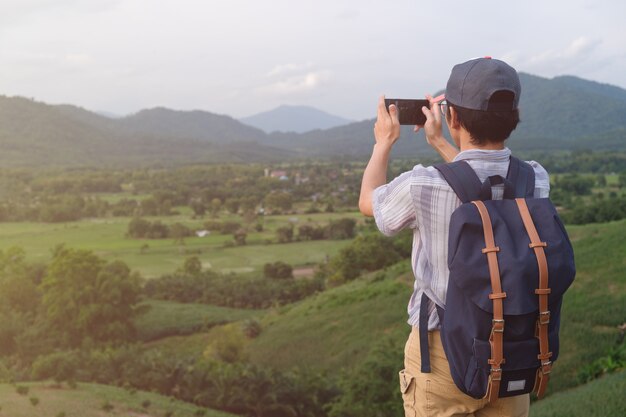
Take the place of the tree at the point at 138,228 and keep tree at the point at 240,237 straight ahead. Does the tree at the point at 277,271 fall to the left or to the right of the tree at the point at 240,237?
right

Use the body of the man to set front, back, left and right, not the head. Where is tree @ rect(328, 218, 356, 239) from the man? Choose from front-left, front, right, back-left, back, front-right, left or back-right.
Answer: front-right

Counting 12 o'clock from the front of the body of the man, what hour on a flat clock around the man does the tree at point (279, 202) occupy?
The tree is roughly at 1 o'clock from the man.

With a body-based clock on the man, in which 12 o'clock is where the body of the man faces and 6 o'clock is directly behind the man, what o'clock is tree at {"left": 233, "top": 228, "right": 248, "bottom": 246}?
The tree is roughly at 1 o'clock from the man.

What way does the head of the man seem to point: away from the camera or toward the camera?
away from the camera

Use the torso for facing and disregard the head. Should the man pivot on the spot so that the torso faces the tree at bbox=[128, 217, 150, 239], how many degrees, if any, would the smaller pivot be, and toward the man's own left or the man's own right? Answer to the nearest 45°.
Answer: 0° — they already face it

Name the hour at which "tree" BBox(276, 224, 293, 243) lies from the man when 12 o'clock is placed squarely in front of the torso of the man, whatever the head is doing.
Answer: The tree is roughly at 1 o'clock from the man.

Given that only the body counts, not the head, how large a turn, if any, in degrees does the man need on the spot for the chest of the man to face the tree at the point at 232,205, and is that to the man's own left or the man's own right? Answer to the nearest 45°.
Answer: approximately 45° to the man's own right

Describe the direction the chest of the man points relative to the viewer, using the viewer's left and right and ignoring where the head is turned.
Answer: facing away from the viewer and to the left of the viewer
